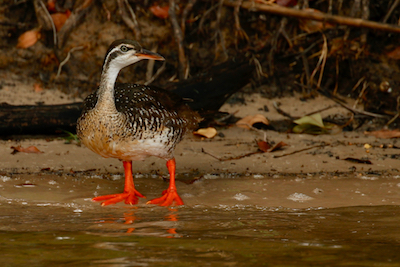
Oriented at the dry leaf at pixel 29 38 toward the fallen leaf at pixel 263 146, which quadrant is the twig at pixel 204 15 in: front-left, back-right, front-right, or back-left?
front-left

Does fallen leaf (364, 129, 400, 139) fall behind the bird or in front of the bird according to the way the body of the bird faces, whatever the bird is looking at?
behind

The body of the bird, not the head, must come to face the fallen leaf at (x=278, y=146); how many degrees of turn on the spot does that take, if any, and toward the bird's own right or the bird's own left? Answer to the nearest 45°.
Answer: approximately 180°

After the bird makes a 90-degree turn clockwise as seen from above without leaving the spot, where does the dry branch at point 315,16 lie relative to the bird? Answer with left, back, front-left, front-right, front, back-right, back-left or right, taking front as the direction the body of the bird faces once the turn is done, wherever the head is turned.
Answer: right

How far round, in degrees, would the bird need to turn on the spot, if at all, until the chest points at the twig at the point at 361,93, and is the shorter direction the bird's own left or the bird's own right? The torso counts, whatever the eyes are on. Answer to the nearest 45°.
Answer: approximately 180°

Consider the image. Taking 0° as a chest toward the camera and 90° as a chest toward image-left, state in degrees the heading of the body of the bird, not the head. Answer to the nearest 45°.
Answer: approximately 45°

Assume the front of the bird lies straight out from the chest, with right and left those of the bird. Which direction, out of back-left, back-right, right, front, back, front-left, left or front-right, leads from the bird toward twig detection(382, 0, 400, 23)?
back

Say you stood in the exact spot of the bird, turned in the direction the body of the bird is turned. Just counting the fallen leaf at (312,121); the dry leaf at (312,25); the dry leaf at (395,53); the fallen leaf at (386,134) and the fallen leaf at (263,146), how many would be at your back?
5

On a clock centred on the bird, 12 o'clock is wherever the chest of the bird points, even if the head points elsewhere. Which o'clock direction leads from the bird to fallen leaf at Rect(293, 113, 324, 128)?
The fallen leaf is roughly at 6 o'clock from the bird.

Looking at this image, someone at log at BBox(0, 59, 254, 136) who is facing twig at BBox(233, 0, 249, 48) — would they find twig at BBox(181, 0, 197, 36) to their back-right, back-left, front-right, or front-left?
front-left

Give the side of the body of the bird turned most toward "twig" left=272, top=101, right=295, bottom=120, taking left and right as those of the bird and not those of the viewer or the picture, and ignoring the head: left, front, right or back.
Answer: back
